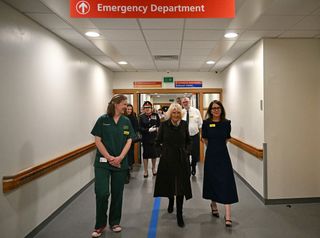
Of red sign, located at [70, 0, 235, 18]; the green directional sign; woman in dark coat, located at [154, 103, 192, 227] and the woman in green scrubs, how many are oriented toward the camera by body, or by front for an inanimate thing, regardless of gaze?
4

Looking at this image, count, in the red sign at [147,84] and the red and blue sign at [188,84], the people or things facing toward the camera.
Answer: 2

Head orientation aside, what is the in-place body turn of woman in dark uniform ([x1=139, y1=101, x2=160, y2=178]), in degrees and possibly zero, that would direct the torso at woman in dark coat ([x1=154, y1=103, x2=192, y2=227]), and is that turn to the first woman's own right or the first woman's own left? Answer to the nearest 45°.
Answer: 0° — they already face them

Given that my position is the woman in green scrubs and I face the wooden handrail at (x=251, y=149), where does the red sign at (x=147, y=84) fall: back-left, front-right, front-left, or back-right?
front-left

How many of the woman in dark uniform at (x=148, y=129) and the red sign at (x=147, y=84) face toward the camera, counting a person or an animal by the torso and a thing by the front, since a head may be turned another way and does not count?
2

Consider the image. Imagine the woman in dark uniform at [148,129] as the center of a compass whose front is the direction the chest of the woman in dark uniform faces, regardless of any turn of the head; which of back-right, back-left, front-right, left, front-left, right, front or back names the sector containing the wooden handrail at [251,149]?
front-left

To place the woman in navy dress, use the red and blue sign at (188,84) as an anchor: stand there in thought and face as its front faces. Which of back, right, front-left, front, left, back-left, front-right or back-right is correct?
front

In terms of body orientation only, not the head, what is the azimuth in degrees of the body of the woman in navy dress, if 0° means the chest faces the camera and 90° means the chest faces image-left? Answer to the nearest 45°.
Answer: approximately 0°

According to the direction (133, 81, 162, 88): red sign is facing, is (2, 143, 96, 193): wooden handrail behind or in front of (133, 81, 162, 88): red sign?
in front

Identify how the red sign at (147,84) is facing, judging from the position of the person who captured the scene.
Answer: facing the viewer

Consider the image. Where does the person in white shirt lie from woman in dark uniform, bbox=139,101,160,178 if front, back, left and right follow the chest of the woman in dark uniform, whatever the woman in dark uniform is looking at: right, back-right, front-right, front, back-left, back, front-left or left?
left

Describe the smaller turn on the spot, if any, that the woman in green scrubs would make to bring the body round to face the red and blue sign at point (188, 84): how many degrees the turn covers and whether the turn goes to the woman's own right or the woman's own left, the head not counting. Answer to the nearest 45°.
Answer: approximately 135° to the woman's own left

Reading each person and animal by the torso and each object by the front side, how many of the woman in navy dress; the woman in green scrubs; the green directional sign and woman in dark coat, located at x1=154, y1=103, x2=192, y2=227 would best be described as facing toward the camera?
4

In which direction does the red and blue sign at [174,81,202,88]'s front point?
toward the camera
